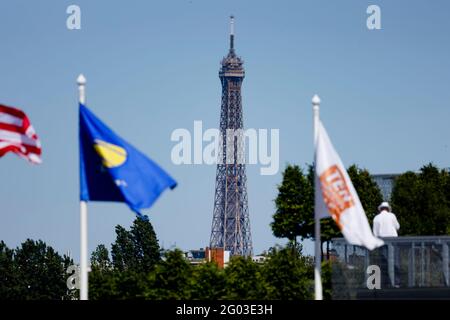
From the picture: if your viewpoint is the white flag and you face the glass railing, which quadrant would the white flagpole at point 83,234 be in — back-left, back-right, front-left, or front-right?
back-left

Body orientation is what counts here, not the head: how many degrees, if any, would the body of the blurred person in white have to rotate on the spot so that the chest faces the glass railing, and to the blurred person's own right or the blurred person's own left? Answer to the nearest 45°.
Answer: approximately 180°
